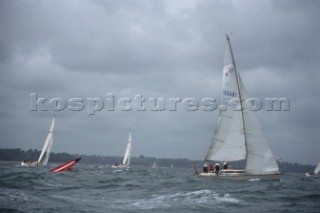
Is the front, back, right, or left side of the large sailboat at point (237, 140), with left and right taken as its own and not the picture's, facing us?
right
